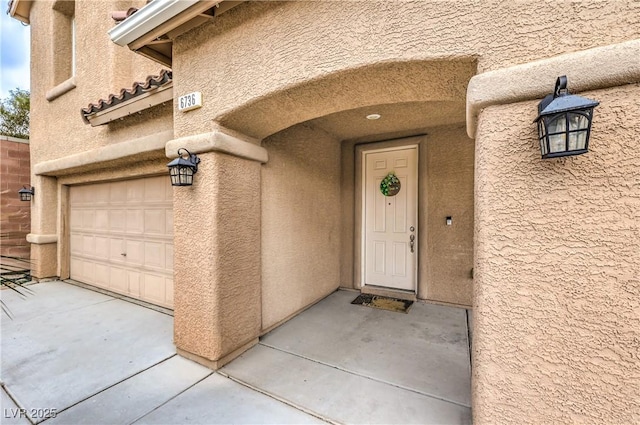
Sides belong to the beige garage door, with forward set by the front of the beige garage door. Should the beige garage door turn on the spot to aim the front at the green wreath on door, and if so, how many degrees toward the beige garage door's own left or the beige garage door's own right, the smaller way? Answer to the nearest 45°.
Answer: approximately 90° to the beige garage door's own left

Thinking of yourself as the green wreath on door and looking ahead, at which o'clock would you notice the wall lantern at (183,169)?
The wall lantern is roughly at 1 o'clock from the green wreath on door.

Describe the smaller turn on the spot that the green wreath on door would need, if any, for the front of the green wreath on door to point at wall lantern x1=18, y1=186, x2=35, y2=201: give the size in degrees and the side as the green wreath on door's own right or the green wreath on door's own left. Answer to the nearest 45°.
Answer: approximately 90° to the green wreath on door's own right

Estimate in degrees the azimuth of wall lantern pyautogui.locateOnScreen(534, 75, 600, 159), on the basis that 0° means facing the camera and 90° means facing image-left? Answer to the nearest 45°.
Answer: approximately 0°

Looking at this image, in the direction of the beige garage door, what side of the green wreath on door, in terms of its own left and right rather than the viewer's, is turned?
right

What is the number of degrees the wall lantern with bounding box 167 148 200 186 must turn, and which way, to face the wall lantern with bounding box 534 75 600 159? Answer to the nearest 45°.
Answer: approximately 90° to its left

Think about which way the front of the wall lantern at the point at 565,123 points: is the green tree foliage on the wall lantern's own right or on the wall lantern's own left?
on the wall lantern's own right

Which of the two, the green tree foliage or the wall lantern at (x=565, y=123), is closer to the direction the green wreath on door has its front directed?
the wall lantern

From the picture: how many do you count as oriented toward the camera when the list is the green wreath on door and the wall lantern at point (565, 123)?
2

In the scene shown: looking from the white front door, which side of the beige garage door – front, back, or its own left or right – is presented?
left
